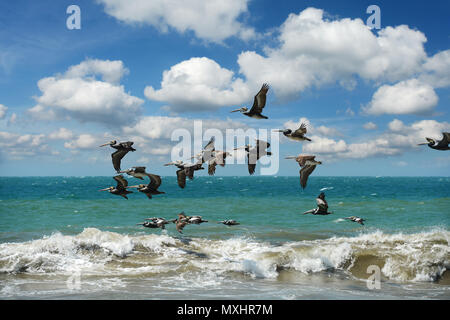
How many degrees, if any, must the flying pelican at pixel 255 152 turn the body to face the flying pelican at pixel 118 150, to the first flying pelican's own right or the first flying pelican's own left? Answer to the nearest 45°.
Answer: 0° — it already faces it

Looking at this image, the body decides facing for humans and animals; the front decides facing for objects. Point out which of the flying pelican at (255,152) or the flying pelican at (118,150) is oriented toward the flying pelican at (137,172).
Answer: the flying pelican at (255,152)

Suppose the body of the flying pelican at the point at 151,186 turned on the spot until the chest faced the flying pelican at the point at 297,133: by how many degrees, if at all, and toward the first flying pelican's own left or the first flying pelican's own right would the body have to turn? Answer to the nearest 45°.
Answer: approximately 180°

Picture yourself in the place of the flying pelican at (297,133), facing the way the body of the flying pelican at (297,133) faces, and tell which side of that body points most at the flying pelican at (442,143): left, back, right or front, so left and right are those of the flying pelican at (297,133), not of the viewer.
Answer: back

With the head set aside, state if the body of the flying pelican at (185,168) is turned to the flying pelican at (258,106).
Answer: no

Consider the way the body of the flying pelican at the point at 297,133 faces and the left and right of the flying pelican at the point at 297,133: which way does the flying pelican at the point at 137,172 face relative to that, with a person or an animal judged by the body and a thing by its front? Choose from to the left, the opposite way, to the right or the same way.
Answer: the same way

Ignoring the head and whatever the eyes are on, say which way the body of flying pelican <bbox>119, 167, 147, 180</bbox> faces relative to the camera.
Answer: to the viewer's left

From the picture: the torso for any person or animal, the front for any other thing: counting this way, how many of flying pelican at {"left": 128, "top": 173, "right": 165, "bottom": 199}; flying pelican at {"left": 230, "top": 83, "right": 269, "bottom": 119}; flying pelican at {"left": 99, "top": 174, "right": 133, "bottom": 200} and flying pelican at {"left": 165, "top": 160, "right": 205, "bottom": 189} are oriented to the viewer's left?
4

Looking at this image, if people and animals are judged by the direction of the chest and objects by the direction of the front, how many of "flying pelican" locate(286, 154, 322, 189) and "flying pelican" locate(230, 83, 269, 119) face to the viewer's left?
2

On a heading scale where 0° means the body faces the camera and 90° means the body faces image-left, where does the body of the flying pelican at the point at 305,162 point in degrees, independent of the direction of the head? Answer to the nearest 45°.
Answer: approximately 90°

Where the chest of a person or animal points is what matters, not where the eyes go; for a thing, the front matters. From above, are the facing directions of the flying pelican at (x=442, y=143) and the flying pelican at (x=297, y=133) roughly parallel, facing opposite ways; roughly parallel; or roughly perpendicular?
roughly parallel

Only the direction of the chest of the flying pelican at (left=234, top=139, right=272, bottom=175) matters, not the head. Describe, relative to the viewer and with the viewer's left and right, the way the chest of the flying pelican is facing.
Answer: facing to the left of the viewer

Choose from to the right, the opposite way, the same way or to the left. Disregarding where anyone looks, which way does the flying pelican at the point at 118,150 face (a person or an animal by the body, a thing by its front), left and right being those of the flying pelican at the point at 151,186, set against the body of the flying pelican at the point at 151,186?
the same way

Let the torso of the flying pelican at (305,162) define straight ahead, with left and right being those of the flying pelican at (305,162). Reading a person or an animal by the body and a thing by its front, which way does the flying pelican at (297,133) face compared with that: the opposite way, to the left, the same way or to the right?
the same way

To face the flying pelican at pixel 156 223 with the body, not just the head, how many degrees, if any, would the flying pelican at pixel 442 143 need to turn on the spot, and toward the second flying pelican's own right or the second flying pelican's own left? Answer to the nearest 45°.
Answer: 0° — it already faces it

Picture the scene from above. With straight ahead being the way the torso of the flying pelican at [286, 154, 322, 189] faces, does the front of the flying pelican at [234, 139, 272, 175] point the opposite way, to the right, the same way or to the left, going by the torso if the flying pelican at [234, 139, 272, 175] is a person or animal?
the same way

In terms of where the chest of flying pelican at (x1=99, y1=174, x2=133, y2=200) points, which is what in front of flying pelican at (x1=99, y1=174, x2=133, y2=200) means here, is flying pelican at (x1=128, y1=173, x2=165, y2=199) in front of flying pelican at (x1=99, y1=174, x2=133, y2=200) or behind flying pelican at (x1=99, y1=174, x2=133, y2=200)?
behind

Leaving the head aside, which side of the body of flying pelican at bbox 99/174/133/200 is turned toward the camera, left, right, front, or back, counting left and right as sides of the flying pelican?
left
